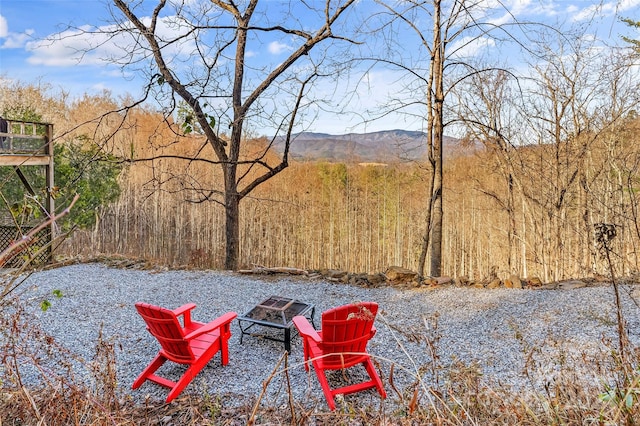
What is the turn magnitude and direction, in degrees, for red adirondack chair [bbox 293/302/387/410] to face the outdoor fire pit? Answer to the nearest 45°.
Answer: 0° — it already faces it

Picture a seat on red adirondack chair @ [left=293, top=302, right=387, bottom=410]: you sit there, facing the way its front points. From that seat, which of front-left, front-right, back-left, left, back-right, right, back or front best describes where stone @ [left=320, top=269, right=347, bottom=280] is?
front-right

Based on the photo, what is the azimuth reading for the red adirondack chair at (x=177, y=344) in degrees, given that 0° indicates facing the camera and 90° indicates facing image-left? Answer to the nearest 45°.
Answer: approximately 225°

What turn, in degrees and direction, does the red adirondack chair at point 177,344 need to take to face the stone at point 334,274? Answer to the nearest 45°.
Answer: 0° — it already faces it

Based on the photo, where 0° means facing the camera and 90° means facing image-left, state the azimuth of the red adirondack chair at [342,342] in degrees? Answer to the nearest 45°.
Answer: approximately 135°

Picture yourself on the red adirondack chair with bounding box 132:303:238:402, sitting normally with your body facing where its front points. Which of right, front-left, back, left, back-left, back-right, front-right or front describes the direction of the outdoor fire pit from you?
front

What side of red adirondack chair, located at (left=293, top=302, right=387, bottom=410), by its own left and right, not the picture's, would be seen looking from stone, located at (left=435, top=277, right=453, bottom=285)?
right

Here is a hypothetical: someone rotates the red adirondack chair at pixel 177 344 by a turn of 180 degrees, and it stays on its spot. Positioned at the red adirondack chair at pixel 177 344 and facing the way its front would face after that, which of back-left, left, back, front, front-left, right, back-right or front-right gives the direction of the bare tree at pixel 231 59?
back-right

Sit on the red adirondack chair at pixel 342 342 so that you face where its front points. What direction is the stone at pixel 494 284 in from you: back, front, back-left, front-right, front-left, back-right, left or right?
right

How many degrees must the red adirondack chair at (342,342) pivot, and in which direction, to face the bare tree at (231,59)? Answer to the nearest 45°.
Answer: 0° — it already faces it

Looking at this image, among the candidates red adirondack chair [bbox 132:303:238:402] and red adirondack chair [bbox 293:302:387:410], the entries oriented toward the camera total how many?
0

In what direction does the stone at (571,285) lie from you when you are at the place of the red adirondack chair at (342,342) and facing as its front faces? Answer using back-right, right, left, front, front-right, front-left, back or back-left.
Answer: right

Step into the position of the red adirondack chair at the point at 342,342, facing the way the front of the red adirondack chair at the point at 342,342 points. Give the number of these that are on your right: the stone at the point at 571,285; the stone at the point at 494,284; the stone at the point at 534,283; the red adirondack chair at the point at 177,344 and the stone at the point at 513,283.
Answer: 4

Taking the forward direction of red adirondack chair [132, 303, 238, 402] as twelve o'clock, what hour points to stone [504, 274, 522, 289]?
The stone is roughly at 1 o'clock from the red adirondack chair.

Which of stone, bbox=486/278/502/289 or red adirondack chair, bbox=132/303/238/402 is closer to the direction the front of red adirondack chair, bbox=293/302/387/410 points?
the red adirondack chair

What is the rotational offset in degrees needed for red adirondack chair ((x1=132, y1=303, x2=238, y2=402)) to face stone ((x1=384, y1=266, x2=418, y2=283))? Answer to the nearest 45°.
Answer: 0° — it already faces it

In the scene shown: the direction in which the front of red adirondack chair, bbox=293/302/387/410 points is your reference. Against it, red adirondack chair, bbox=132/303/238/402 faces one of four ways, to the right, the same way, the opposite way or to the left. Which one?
to the right

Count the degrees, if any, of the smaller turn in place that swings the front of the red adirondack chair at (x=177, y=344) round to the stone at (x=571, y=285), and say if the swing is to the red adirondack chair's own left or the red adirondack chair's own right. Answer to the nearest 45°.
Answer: approximately 45° to the red adirondack chair's own right
